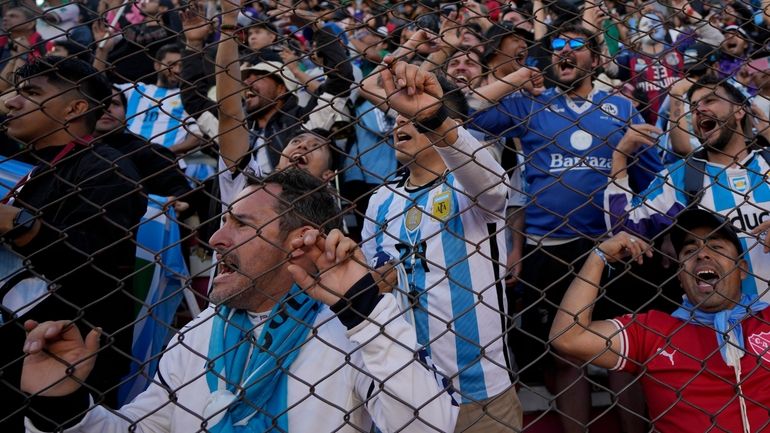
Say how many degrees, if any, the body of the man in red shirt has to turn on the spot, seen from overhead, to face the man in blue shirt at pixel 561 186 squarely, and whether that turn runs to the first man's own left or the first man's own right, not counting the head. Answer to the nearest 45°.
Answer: approximately 135° to the first man's own right

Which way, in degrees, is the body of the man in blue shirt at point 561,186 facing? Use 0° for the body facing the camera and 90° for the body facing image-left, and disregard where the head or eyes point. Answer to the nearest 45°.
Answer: approximately 0°

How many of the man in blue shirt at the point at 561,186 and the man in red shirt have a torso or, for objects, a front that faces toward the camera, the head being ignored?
2

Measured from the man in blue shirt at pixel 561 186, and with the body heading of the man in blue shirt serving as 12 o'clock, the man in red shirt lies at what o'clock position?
The man in red shirt is roughly at 11 o'clock from the man in blue shirt.

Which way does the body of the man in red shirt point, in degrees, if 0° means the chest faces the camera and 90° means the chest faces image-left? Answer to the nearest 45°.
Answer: approximately 0°
